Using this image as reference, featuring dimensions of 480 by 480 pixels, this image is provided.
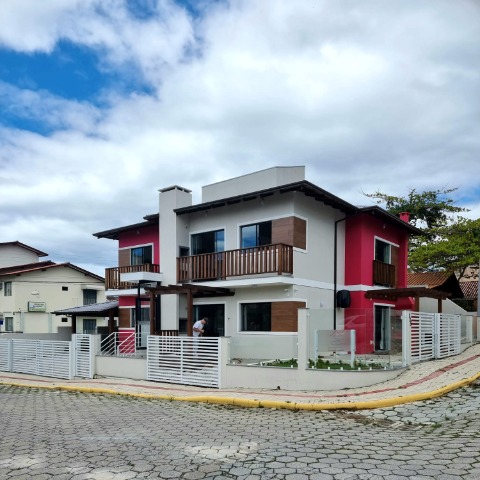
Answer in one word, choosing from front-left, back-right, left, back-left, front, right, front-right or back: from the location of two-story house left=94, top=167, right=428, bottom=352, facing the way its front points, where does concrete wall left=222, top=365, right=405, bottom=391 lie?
front-left

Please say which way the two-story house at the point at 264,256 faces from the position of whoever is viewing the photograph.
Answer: facing the viewer and to the left of the viewer

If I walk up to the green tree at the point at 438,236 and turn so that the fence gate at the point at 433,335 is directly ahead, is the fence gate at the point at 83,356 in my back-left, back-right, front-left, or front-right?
front-right

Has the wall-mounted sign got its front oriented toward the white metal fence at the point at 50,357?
yes

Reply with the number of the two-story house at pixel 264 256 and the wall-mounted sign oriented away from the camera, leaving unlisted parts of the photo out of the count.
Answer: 0

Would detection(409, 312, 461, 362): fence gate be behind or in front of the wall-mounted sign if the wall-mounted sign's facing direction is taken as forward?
in front

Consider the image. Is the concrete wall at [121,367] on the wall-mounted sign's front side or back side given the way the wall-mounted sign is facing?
on the front side

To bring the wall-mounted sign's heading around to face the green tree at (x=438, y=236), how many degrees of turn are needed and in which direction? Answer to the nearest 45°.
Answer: approximately 45° to its left

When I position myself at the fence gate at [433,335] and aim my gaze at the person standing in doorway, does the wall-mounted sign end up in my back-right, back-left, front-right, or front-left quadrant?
front-right

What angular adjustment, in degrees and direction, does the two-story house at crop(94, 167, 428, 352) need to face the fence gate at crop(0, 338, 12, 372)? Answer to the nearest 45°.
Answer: approximately 45° to its right

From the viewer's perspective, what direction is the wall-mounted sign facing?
toward the camera

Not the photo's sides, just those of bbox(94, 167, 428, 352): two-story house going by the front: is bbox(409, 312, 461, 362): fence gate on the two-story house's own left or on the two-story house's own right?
on the two-story house's own left

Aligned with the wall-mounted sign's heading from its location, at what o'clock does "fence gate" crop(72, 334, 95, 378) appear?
The fence gate is roughly at 12 o'clock from the wall-mounted sign.

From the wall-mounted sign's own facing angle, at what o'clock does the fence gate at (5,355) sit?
The fence gate is roughly at 12 o'clock from the wall-mounted sign.

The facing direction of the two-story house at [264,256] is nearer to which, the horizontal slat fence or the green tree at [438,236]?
the horizontal slat fence
